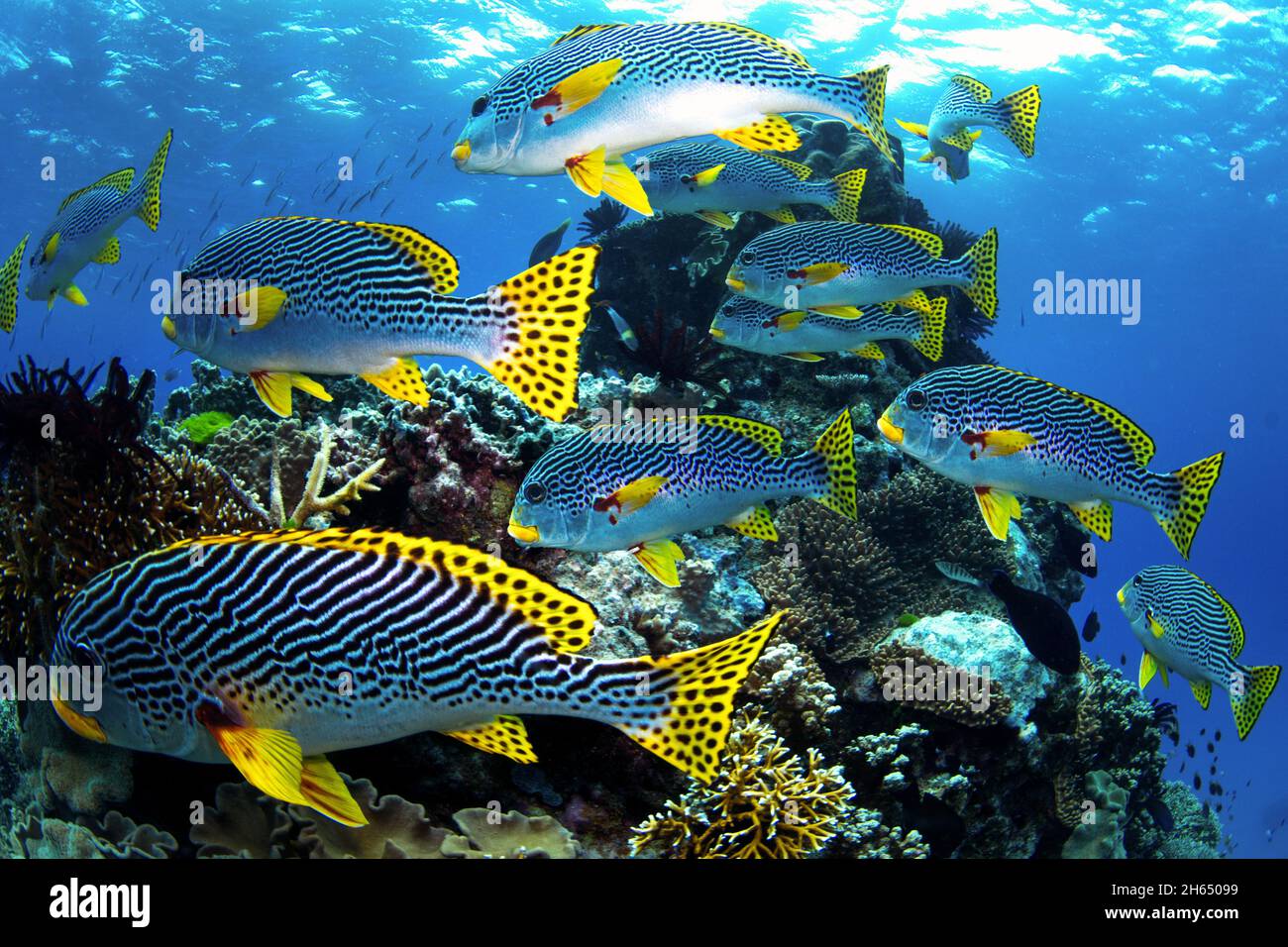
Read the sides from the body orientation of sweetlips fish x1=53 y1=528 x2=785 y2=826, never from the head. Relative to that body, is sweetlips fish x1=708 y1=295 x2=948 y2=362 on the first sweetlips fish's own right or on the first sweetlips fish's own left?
on the first sweetlips fish's own right

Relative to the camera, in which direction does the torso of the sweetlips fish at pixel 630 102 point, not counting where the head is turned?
to the viewer's left

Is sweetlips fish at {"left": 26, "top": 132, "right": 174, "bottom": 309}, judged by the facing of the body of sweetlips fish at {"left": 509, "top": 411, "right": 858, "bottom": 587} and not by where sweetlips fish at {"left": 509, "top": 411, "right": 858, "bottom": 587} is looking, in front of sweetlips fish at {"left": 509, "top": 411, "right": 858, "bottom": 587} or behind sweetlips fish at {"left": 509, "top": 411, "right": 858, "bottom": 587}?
in front

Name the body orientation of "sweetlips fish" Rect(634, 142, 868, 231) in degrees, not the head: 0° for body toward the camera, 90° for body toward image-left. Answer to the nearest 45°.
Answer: approximately 90°

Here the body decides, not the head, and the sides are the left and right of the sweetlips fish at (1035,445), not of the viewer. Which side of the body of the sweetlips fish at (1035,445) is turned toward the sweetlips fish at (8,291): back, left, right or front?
front

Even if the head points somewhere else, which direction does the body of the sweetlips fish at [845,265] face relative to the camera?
to the viewer's left

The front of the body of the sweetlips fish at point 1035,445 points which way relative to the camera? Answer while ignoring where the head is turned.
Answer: to the viewer's left

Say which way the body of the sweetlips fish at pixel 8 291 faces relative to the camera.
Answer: to the viewer's left

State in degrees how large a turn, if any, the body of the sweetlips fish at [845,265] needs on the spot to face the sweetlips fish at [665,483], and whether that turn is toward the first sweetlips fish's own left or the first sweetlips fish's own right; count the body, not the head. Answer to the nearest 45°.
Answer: approximately 90° to the first sweetlips fish's own left

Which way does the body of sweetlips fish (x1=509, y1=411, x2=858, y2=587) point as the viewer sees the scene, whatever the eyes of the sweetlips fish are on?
to the viewer's left

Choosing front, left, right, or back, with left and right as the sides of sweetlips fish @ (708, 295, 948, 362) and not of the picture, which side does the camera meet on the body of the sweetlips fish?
left
